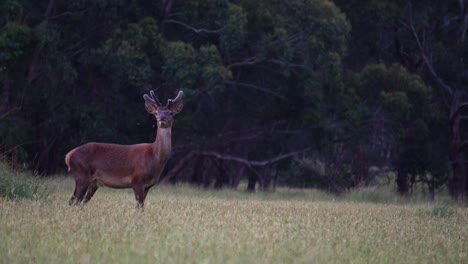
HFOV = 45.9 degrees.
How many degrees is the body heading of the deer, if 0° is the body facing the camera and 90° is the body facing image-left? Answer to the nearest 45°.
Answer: approximately 270°
